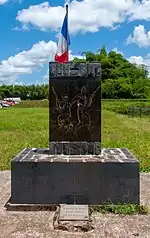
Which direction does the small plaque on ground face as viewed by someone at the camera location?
facing the viewer
